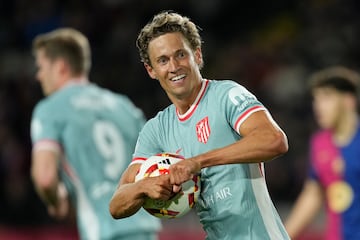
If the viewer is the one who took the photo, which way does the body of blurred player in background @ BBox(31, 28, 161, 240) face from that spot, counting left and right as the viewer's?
facing away from the viewer and to the left of the viewer

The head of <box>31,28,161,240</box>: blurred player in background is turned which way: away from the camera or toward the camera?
away from the camera

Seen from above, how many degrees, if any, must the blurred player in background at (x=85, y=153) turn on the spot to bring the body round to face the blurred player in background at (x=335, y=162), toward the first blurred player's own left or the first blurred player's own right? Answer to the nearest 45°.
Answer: approximately 135° to the first blurred player's own right
